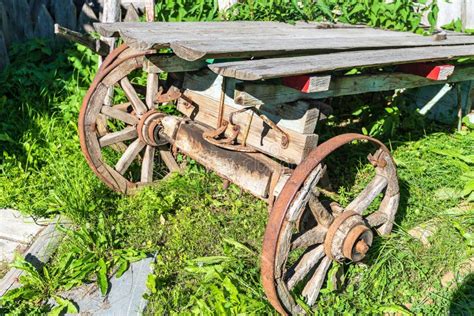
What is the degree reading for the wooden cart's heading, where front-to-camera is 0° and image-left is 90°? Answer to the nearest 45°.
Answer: approximately 45°

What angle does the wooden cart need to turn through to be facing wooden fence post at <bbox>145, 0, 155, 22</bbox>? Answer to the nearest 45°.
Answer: approximately 90° to its right
